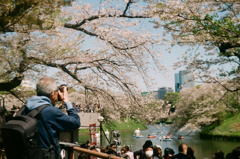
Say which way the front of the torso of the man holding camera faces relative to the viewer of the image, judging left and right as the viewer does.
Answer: facing away from the viewer and to the right of the viewer

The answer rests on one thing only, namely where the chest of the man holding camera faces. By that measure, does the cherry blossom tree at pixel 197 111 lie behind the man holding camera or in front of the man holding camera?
in front

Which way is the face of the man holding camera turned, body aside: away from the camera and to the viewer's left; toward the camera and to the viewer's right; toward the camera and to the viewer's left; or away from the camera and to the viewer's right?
away from the camera and to the viewer's right
